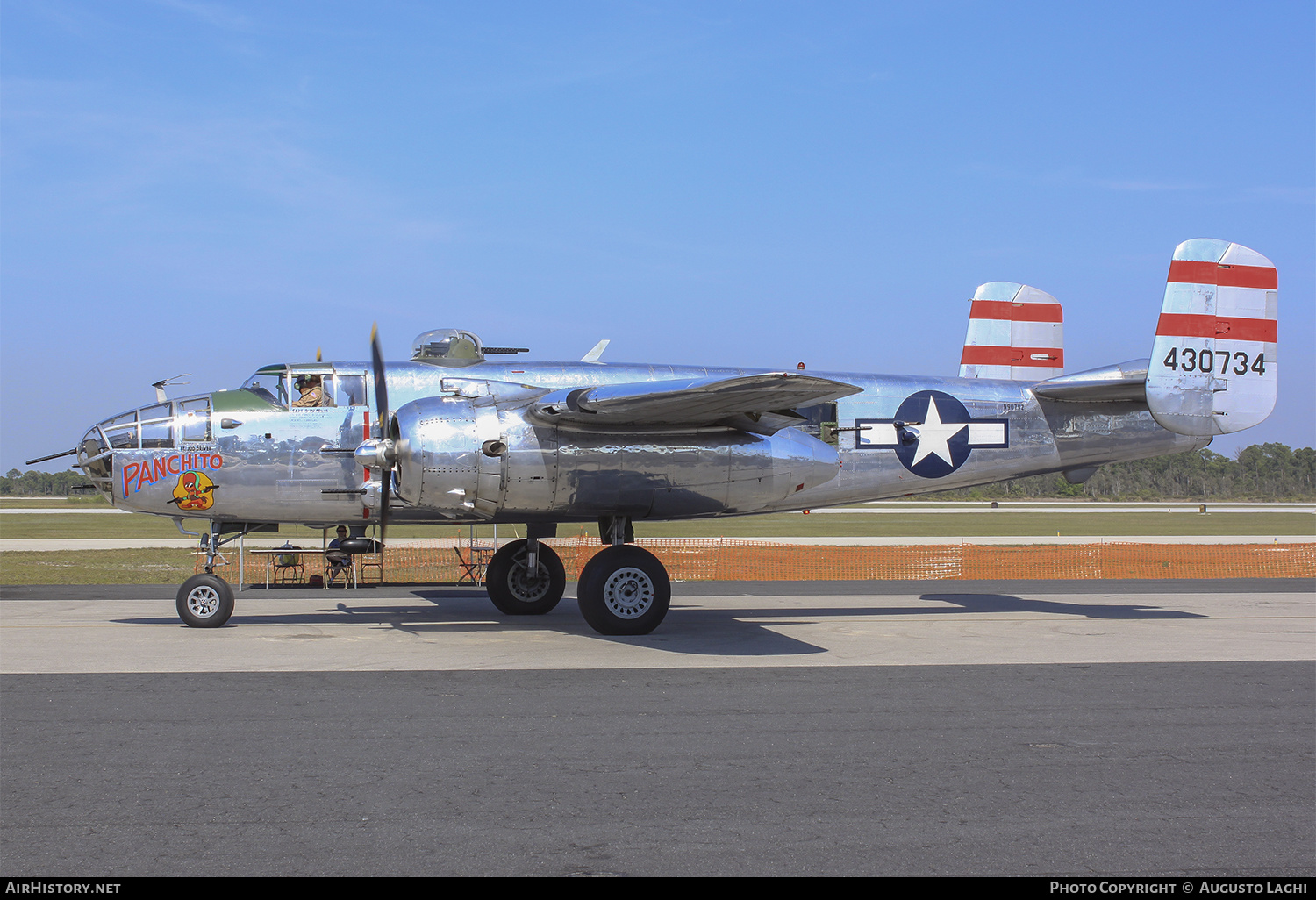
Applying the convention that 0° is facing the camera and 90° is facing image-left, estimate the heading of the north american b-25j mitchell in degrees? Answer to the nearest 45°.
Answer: approximately 90°

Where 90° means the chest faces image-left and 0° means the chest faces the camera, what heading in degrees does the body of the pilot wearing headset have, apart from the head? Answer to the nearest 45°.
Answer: approximately 90°

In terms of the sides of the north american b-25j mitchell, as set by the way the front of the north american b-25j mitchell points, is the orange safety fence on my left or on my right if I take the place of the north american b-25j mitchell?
on my right

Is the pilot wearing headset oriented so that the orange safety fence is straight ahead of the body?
no

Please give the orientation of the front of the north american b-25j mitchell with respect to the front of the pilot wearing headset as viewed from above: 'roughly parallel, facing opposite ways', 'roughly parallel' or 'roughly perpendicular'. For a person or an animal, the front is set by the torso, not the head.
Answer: roughly parallel
